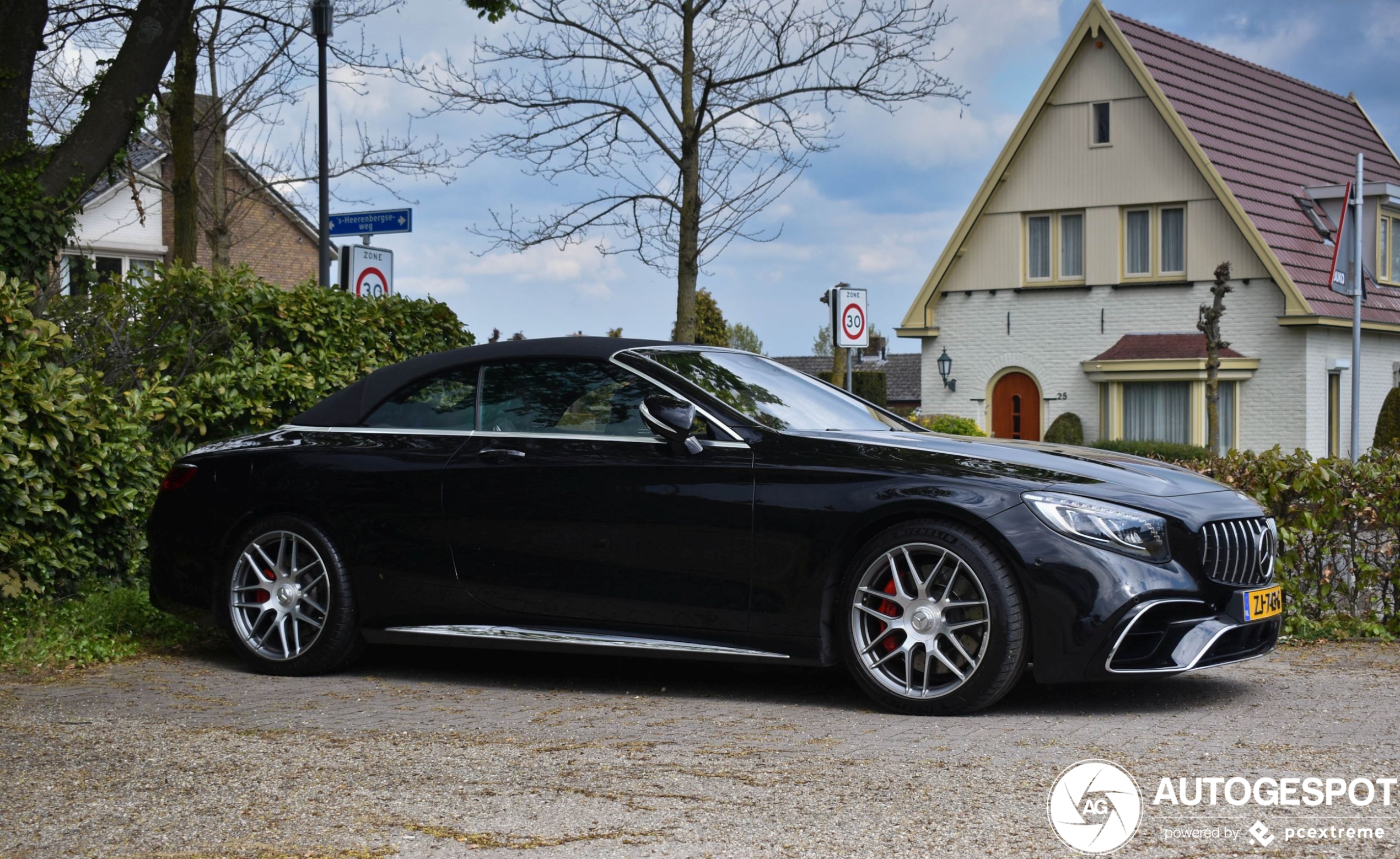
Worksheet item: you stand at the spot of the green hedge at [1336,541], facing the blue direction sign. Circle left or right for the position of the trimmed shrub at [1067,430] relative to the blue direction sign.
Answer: right

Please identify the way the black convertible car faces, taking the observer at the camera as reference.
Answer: facing the viewer and to the right of the viewer

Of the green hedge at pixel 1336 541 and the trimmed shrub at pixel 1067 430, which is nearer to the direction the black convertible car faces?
the green hedge

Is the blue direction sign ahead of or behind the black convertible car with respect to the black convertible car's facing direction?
behind

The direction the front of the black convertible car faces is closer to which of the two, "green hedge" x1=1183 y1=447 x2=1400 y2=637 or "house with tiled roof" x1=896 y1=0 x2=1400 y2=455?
the green hedge
